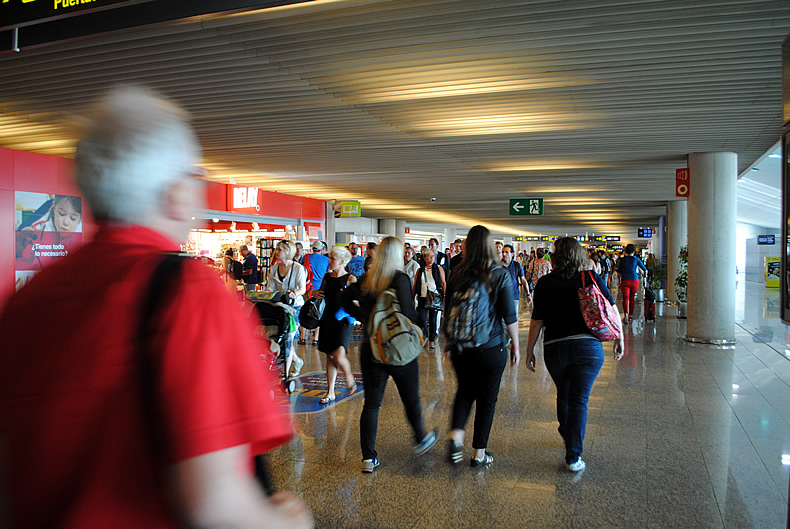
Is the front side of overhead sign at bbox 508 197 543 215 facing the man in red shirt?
yes

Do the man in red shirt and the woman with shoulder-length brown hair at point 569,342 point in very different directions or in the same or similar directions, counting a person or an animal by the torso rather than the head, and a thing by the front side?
same or similar directions

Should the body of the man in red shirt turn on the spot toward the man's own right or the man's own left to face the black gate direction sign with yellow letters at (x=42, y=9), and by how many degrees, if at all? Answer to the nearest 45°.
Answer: approximately 45° to the man's own left

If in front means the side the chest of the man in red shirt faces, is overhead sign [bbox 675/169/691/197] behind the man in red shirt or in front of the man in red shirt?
in front

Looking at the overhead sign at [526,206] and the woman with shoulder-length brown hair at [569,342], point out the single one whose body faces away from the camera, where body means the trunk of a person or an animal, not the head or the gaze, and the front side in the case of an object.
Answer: the woman with shoulder-length brown hair

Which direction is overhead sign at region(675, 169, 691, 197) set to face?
toward the camera

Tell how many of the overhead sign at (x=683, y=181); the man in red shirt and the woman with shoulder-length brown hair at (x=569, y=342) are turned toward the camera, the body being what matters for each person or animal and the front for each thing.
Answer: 1

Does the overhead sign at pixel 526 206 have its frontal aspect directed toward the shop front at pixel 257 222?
no

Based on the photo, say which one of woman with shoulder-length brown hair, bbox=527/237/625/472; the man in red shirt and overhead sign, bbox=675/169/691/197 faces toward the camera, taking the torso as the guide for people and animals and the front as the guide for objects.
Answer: the overhead sign

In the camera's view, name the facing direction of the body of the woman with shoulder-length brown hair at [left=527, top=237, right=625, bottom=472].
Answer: away from the camera

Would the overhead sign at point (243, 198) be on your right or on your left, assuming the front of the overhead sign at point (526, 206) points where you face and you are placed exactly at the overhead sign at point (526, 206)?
on your right

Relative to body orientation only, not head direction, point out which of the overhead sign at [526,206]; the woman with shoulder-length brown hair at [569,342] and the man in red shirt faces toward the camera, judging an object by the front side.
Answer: the overhead sign

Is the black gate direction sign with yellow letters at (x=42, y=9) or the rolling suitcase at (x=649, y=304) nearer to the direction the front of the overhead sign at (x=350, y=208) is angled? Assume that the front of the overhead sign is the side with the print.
the black gate direction sign with yellow letters

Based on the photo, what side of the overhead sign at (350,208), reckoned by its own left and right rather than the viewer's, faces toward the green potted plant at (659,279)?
left

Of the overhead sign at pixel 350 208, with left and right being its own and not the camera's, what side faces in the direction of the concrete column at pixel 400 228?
back

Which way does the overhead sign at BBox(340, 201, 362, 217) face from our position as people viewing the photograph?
facing the viewer

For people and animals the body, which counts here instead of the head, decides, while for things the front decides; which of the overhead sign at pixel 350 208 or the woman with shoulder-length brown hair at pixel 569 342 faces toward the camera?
the overhead sign

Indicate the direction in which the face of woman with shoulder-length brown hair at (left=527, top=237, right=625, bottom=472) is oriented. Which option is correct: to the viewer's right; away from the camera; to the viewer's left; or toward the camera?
away from the camera

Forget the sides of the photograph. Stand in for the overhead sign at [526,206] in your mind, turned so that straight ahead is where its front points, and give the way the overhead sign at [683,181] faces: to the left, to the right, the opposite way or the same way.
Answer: the same way

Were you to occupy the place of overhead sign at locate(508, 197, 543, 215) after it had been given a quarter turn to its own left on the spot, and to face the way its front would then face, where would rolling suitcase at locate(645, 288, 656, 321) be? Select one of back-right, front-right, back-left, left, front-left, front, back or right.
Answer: front-right

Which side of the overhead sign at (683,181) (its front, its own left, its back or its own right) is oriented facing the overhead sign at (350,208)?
right
